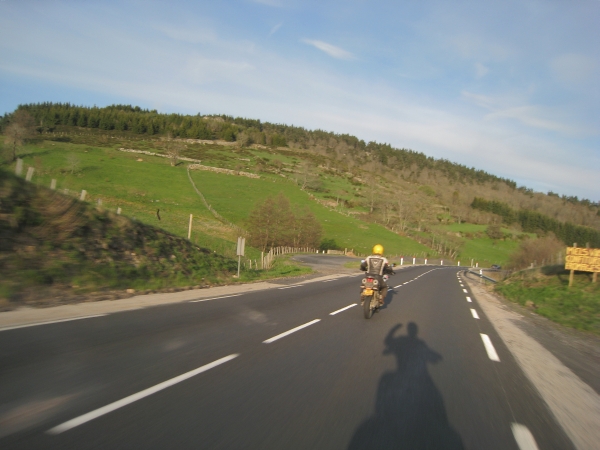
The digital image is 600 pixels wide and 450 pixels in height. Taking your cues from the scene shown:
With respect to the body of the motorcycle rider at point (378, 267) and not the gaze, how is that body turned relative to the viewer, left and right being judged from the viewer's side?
facing away from the viewer

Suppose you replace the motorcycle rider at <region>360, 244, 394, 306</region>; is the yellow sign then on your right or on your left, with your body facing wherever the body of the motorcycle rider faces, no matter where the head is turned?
on your right

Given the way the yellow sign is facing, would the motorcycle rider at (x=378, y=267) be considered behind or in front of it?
in front

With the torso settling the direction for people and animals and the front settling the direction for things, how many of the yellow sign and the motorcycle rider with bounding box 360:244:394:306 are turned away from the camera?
1

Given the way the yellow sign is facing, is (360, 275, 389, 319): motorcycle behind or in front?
in front

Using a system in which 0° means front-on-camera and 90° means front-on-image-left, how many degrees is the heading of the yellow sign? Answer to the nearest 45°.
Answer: approximately 0°

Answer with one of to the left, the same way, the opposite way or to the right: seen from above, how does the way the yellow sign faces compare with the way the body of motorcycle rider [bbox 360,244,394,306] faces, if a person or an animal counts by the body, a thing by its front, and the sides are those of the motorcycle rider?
the opposite way
